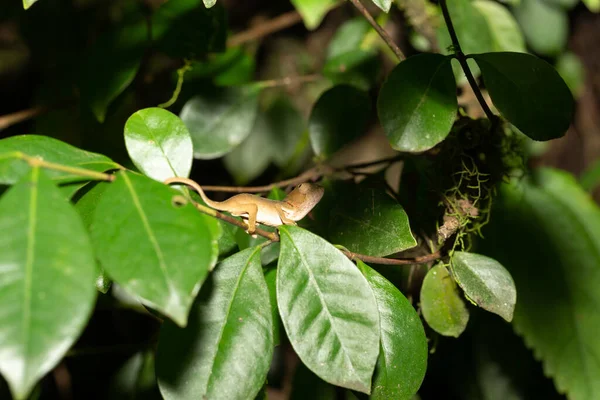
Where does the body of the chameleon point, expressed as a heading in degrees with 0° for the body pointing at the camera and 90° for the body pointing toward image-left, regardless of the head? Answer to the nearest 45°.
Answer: approximately 270°
